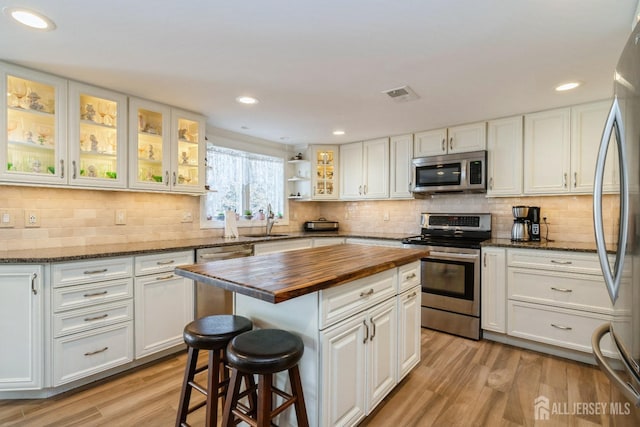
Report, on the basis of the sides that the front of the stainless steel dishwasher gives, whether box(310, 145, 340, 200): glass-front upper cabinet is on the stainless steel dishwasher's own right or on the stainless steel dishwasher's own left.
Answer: on the stainless steel dishwasher's own left

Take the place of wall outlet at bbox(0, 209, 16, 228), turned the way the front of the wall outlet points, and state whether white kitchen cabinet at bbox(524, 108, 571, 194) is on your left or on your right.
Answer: on your left

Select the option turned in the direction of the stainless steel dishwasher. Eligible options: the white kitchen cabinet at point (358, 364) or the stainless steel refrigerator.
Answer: the stainless steel refrigerator

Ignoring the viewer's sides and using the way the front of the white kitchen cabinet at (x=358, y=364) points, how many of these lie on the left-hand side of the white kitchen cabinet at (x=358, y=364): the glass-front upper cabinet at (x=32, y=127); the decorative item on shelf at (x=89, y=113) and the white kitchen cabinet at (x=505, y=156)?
1

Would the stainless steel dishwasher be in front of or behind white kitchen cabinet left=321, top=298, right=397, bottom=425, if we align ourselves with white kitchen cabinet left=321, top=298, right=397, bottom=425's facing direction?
behind

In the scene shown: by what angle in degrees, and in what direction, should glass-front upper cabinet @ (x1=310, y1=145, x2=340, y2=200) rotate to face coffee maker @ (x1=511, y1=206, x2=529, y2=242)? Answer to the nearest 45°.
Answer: approximately 45° to its left

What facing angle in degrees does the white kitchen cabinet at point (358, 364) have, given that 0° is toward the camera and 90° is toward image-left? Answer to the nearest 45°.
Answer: approximately 315°

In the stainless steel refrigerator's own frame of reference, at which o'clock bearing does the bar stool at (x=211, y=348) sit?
The bar stool is roughly at 11 o'clock from the stainless steel refrigerator.
